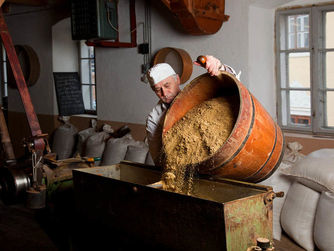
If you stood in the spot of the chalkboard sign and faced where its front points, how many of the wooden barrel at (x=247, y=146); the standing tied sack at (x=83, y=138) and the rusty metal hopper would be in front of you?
3

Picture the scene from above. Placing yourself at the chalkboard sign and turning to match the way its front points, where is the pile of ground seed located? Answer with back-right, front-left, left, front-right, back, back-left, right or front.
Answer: front

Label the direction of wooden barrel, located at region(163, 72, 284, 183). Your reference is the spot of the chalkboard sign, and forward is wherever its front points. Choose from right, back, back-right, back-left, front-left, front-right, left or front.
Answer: front

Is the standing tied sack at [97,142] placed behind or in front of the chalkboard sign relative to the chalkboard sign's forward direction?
in front

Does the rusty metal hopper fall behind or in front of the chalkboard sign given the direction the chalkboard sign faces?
in front

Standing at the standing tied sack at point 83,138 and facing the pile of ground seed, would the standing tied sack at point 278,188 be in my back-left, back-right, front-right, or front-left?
front-left

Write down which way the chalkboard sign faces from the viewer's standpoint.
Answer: facing the viewer

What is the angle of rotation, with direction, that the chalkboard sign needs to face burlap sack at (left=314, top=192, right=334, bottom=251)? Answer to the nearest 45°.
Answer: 0° — it already faces it

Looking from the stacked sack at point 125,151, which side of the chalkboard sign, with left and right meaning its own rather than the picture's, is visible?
front
